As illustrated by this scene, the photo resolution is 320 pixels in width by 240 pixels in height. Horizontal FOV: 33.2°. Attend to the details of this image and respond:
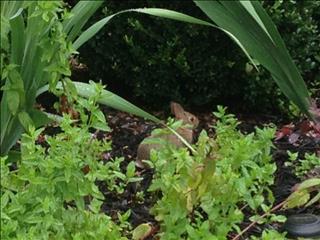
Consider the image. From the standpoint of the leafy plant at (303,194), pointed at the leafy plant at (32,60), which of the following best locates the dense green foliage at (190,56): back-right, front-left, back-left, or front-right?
front-right

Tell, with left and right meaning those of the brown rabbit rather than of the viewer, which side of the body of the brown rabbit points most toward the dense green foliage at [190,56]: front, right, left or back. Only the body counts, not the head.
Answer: left

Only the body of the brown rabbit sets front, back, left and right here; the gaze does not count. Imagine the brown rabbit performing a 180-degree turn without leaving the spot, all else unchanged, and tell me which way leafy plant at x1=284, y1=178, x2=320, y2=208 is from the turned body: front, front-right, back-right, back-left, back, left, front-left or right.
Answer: back-left

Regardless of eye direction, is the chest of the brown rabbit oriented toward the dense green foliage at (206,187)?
no

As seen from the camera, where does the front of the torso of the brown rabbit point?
to the viewer's right

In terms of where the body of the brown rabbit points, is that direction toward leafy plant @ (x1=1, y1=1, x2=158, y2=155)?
no

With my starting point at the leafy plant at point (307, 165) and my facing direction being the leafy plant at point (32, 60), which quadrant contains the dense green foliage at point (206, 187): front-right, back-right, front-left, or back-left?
front-left

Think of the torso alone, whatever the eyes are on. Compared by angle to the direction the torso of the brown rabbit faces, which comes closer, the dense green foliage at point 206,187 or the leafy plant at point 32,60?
the dense green foliage
